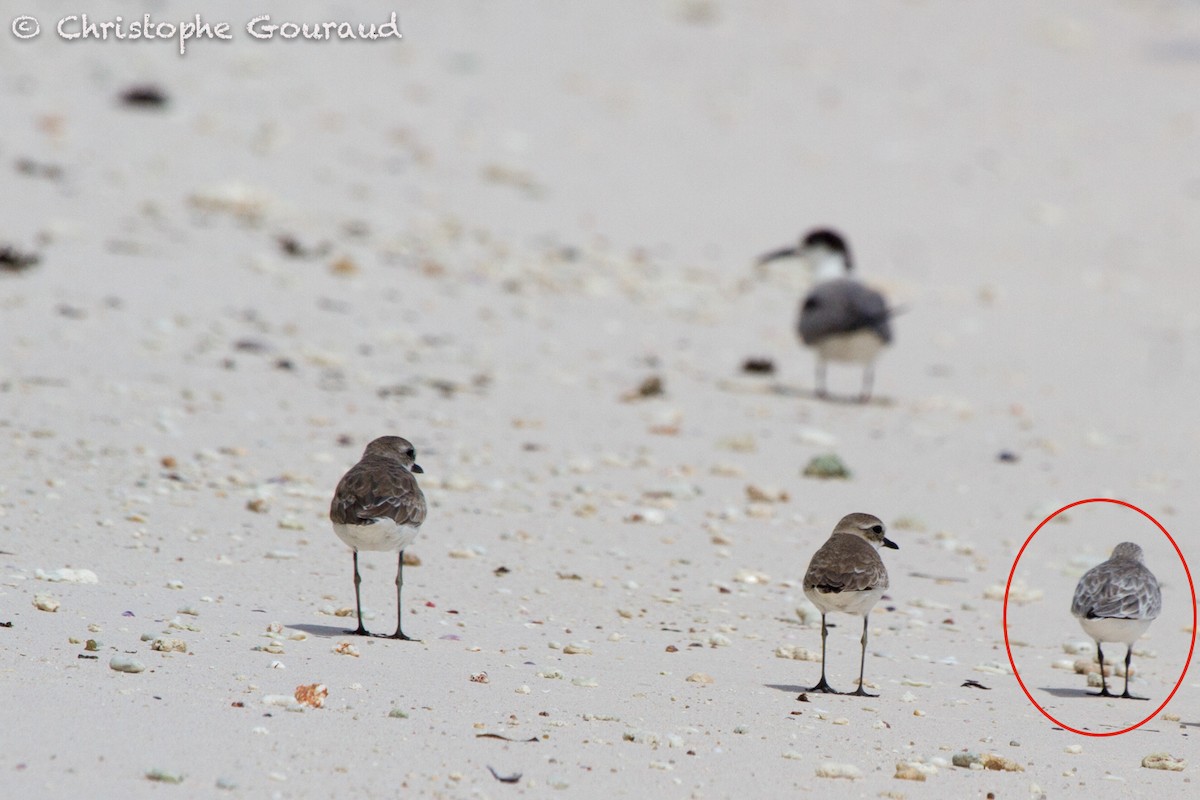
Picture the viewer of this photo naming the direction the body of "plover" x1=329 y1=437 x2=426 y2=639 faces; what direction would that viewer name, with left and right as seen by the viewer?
facing away from the viewer

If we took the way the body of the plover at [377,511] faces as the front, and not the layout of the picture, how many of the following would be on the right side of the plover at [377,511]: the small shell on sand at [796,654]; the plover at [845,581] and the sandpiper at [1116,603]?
3

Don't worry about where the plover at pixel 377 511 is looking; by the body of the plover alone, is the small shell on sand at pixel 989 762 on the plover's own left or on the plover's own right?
on the plover's own right

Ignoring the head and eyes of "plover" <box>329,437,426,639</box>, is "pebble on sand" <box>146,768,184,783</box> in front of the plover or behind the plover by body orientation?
behind

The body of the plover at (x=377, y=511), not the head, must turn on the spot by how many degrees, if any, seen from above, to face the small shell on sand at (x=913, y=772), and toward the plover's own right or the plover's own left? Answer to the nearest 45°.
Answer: approximately 135° to the plover's own right

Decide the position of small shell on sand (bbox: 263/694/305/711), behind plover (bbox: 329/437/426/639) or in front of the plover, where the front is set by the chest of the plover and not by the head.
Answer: behind

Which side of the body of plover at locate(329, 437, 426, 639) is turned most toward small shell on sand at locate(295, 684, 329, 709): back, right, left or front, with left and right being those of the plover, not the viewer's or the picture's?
back

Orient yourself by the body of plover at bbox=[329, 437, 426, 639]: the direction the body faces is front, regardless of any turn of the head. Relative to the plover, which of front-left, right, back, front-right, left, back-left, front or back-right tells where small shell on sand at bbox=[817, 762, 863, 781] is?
back-right

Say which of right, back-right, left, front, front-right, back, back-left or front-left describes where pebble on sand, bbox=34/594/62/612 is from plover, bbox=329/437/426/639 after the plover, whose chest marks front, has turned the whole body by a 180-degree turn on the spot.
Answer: right

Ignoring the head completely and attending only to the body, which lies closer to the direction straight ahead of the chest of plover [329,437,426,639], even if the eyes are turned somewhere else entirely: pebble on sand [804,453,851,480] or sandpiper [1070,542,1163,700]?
the pebble on sand

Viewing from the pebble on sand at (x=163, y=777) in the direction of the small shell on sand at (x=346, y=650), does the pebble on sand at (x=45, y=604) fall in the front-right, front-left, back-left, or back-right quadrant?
front-left

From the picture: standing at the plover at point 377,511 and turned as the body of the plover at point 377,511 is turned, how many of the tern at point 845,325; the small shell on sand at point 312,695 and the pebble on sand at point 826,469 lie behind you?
1

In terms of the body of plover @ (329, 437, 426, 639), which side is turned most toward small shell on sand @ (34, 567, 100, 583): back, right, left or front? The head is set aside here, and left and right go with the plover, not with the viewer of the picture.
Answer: left

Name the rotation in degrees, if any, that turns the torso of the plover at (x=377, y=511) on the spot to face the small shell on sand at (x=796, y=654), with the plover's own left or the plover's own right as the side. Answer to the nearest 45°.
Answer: approximately 90° to the plover's own right

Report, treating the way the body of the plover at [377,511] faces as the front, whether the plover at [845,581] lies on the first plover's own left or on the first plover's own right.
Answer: on the first plover's own right
